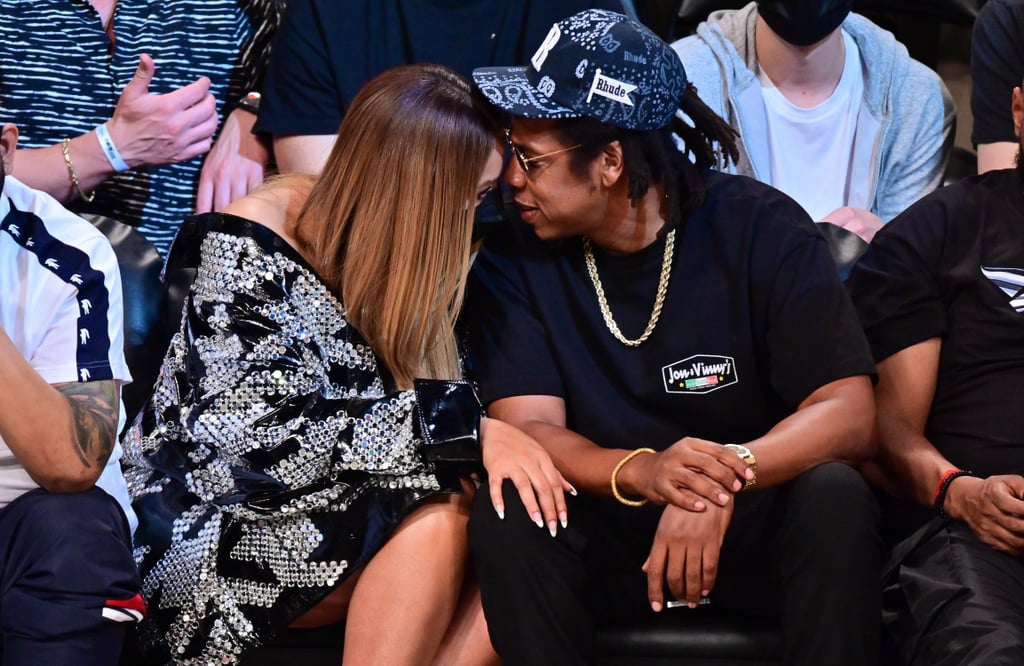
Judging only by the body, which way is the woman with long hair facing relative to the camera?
to the viewer's right

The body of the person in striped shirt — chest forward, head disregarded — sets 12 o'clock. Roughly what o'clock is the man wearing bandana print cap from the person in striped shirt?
The man wearing bandana print cap is roughly at 11 o'clock from the person in striped shirt.

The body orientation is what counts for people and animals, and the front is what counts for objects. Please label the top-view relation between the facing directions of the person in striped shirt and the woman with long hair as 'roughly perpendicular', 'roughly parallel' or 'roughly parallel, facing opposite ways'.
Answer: roughly perpendicular

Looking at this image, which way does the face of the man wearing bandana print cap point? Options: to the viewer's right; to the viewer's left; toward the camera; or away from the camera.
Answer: to the viewer's left

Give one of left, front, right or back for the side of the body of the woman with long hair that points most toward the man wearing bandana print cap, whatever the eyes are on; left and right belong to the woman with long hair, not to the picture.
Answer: front

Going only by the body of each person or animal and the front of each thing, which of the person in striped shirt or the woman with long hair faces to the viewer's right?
the woman with long hair

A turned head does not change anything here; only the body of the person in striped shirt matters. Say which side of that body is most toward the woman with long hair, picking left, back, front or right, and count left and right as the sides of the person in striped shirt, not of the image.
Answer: front

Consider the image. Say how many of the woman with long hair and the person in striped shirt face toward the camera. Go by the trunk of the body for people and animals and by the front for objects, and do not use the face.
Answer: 1

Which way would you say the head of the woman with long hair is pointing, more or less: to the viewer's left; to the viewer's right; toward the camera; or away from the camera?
to the viewer's right

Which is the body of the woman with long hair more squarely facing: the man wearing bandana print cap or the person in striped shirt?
the man wearing bandana print cap
